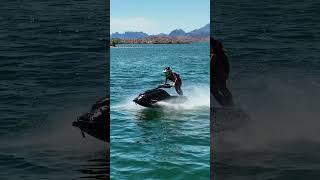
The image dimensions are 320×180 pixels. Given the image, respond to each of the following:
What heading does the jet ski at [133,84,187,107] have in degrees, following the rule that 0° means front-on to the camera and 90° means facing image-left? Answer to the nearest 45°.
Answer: approximately 90°

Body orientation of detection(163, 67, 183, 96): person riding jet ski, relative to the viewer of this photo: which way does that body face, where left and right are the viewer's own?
facing to the left of the viewer
